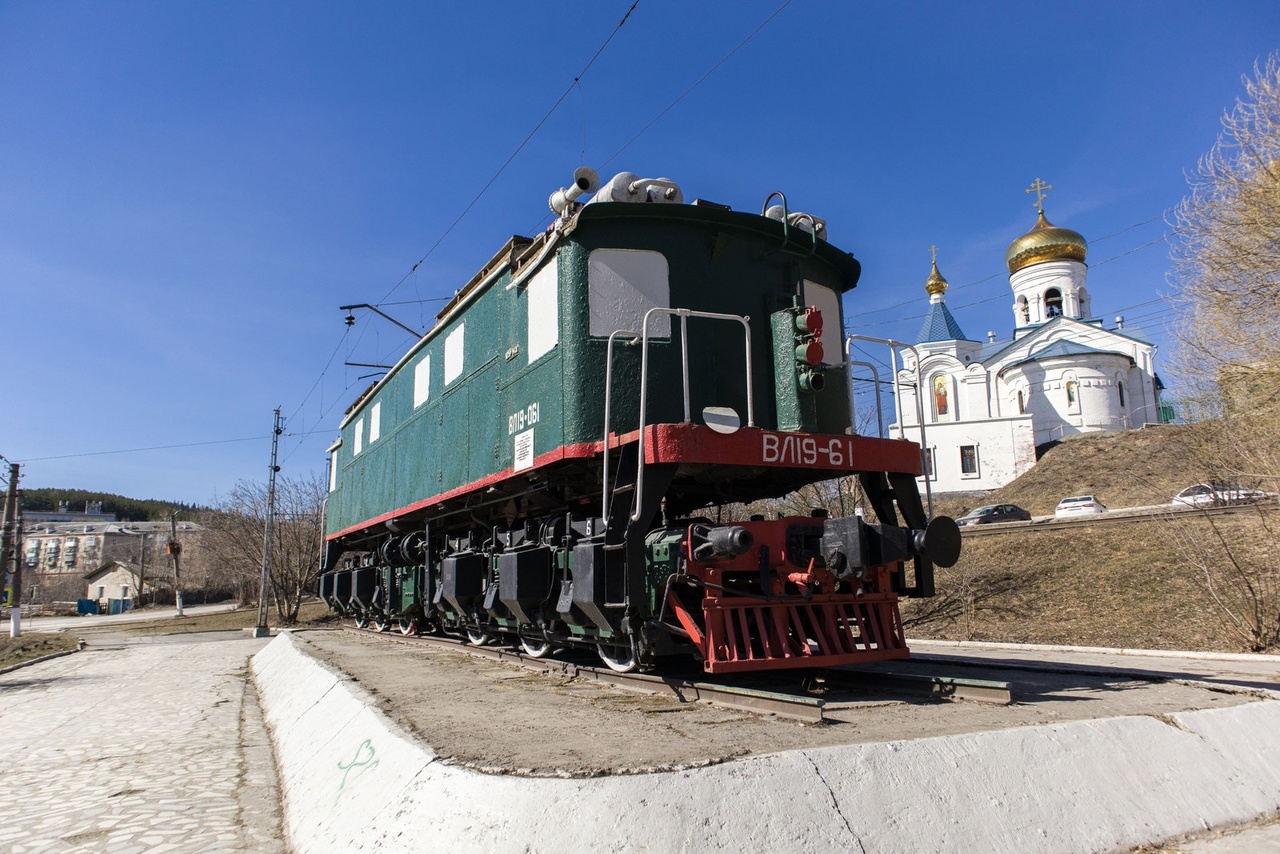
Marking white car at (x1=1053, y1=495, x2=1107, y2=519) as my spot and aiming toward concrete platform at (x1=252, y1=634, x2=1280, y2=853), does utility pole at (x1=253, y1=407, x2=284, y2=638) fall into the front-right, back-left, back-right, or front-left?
front-right
